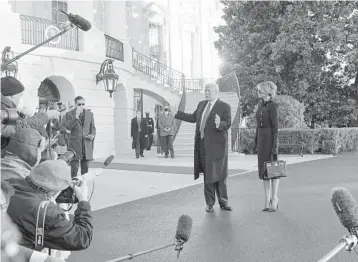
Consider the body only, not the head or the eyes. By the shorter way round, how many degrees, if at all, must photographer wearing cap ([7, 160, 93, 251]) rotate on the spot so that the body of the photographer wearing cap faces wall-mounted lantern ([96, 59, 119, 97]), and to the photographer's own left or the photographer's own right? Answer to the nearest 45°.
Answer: approximately 45° to the photographer's own left

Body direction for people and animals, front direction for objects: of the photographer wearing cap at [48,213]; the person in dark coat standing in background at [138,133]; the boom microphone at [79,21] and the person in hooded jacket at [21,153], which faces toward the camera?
the person in dark coat standing in background

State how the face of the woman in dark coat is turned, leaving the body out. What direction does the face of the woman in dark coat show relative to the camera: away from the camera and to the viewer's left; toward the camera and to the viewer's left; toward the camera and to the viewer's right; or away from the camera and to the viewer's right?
toward the camera and to the viewer's left

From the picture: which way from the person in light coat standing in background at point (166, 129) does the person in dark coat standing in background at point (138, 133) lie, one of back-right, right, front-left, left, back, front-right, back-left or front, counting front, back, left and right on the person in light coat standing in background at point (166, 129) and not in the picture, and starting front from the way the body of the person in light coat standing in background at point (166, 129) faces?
back-right

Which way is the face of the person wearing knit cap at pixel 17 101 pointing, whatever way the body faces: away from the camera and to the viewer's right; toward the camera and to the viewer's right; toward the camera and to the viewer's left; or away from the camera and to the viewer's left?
away from the camera and to the viewer's right

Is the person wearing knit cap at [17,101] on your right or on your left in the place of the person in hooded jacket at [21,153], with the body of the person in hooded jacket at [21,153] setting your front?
on your left

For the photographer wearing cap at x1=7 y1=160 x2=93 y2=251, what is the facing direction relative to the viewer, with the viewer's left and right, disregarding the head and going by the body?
facing away from the viewer and to the right of the viewer

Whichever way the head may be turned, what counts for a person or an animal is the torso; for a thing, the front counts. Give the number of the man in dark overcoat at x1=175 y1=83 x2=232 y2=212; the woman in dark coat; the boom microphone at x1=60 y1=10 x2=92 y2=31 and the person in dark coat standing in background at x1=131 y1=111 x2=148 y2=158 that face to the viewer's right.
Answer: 1

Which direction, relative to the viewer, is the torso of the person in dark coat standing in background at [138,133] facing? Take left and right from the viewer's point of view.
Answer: facing the viewer

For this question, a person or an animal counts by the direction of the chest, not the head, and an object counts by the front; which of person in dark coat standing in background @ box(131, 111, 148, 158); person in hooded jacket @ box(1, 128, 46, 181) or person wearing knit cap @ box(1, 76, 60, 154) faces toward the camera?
the person in dark coat standing in background

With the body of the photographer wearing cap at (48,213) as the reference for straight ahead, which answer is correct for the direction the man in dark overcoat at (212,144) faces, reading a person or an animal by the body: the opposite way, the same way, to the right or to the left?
the opposite way

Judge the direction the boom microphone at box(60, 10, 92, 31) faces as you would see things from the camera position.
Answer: facing to the right of the viewer

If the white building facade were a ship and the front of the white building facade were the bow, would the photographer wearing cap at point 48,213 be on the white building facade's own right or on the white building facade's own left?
on the white building facade's own right

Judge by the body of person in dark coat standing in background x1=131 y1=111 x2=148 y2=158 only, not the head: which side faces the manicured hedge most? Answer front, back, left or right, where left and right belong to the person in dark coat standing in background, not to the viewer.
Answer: left
